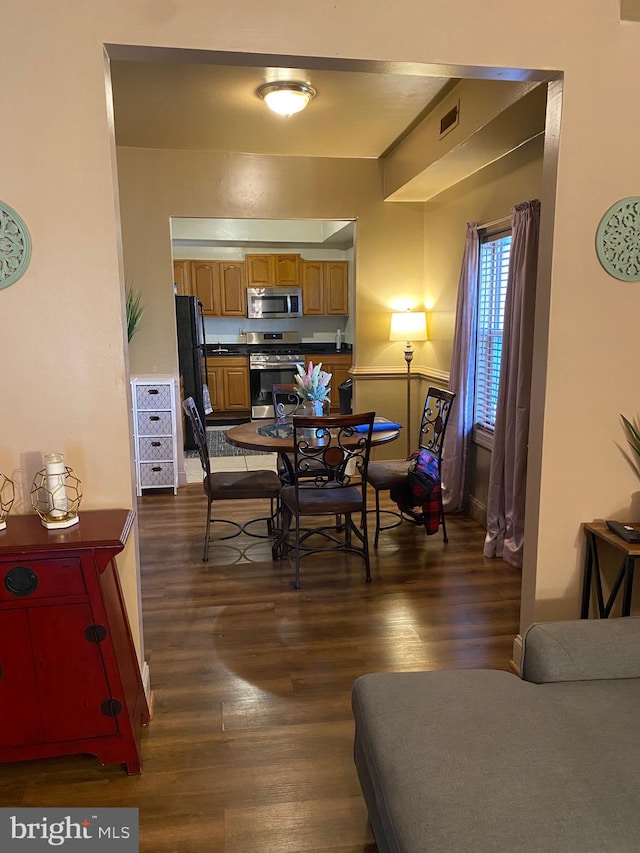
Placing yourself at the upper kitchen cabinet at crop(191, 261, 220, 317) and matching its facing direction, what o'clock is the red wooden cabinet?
The red wooden cabinet is roughly at 12 o'clock from the upper kitchen cabinet.

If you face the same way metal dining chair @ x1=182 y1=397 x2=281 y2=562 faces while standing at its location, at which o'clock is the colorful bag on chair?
The colorful bag on chair is roughly at 12 o'clock from the metal dining chair.

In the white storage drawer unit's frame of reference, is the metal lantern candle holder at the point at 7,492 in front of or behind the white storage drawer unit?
in front

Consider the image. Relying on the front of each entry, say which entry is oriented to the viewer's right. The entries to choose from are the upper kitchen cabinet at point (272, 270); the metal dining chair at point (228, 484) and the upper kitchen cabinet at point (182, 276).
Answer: the metal dining chair

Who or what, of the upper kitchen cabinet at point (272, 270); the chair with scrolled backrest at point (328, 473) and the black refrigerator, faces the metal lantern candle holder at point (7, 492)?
the upper kitchen cabinet

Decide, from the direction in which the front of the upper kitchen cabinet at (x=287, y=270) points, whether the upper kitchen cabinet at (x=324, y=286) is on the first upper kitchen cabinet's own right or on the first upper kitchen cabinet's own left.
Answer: on the first upper kitchen cabinet's own left

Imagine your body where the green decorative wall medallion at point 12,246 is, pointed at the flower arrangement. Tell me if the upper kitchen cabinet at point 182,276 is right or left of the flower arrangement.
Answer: left

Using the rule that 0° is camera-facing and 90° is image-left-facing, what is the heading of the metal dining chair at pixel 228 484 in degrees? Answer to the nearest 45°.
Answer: approximately 270°

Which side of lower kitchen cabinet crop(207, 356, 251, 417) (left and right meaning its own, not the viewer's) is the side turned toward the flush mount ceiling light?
front

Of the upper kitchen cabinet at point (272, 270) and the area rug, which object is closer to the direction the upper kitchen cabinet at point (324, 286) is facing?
the area rug

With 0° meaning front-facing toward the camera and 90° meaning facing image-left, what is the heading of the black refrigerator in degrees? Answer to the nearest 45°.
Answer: approximately 270°

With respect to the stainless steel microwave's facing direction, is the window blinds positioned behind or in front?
in front
